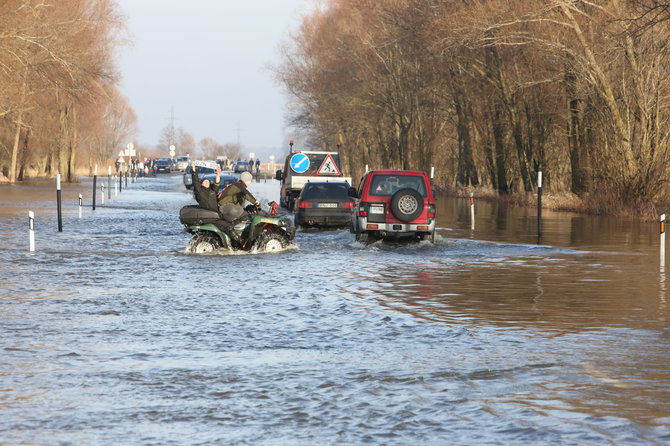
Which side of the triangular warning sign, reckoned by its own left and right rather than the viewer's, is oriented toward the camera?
front

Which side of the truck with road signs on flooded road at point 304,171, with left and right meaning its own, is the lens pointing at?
back

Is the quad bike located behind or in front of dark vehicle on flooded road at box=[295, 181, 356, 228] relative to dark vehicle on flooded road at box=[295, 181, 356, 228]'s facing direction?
behind

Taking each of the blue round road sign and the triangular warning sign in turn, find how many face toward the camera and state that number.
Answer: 2

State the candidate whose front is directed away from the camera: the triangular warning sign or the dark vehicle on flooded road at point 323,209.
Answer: the dark vehicle on flooded road

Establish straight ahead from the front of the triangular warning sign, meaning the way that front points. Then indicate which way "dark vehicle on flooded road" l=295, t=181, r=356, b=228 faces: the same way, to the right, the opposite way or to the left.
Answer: the opposite way

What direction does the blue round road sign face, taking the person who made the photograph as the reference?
facing the viewer

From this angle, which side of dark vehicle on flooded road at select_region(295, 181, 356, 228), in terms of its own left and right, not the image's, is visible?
back

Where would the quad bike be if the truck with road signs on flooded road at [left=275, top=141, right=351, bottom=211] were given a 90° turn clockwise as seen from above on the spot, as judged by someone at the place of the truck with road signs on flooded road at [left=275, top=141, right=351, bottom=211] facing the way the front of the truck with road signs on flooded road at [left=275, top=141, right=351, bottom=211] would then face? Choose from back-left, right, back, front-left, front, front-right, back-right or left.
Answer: right

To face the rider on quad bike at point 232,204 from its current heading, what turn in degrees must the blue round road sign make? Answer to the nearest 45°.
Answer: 0° — it already faces them

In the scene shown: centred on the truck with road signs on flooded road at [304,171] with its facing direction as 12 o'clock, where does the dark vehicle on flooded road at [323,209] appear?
the dark vehicle on flooded road at [323,209] is roughly at 6 o'clock from the truck with road signs on flooded road at [304,171].
